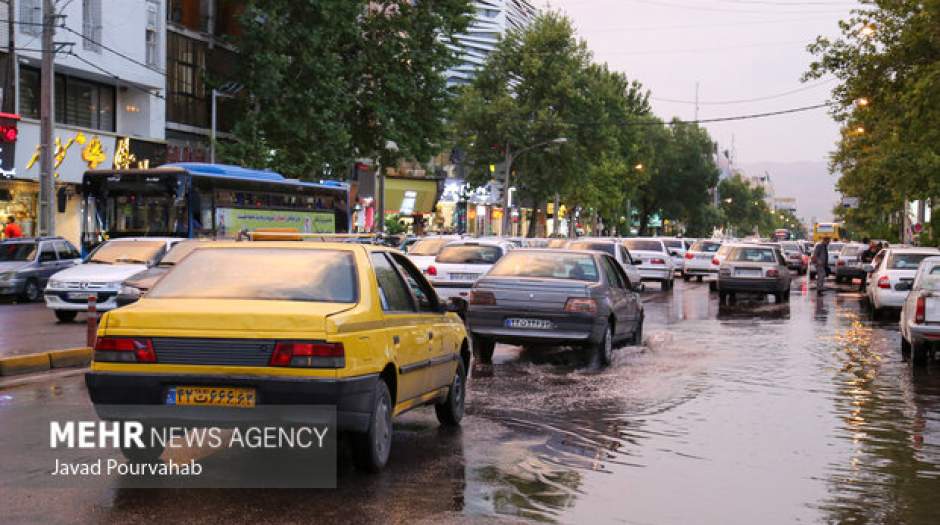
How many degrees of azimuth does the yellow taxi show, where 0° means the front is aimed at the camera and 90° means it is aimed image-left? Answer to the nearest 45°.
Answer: approximately 225°

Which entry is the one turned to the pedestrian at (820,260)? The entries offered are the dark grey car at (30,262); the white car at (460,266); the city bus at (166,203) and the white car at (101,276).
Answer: the white car at (460,266)

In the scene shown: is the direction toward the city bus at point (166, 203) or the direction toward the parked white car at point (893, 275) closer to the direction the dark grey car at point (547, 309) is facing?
the parked white car

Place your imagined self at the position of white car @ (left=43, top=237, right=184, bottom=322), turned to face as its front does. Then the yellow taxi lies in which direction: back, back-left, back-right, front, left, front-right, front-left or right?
front-left

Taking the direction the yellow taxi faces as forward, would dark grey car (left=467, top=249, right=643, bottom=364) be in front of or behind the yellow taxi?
in front

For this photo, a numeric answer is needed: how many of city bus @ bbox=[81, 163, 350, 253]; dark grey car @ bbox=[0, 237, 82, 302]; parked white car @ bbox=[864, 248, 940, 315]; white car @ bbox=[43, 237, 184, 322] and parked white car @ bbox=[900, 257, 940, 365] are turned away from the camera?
2

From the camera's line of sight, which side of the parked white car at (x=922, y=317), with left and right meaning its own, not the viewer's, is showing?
back

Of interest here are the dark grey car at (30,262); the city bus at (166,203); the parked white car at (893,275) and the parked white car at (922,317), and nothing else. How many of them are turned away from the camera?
2

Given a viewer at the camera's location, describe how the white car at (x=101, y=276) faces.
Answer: facing the viewer and to the left of the viewer

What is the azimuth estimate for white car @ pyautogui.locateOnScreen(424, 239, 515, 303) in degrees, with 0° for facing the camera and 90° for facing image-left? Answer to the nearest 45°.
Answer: approximately 225°

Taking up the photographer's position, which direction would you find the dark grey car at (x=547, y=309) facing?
facing away from the viewer and to the right of the viewer
